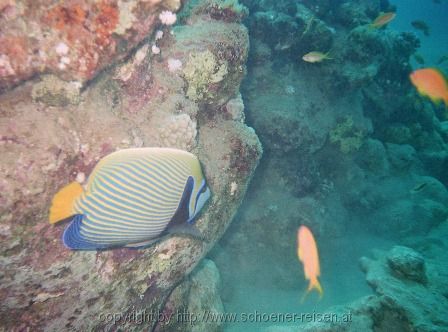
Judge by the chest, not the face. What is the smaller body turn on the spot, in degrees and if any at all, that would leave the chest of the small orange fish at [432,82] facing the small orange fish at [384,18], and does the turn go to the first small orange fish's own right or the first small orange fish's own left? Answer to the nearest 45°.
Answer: approximately 45° to the first small orange fish's own right

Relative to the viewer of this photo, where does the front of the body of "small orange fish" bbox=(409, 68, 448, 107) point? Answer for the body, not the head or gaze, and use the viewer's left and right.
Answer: facing to the left of the viewer

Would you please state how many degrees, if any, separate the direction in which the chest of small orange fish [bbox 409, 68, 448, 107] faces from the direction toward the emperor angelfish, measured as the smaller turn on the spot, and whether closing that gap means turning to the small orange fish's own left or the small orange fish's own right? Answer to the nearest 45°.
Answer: approximately 90° to the small orange fish's own left

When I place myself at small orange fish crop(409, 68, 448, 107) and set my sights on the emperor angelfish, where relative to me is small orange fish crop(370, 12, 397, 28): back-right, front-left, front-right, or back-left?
back-right

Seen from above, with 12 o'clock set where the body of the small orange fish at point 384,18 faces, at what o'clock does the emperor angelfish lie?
The emperor angelfish is roughly at 4 o'clock from the small orange fish.
